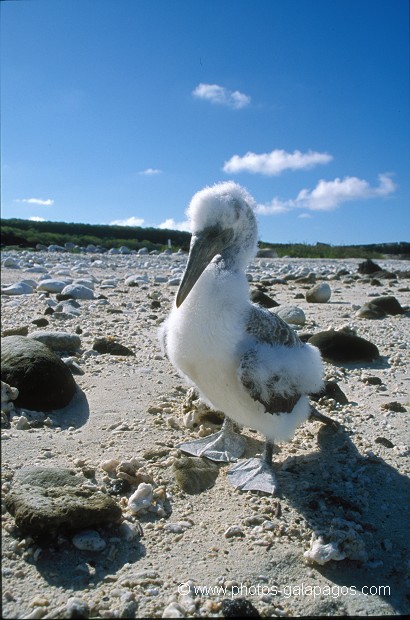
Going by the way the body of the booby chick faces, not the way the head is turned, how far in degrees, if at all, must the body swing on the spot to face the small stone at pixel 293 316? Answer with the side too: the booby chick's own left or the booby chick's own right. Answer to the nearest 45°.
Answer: approximately 135° to the booby chick's own right

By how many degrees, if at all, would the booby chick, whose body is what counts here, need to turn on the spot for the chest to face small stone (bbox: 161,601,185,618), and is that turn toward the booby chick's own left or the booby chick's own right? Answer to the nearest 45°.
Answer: approximately 45° to the booby chick's own left

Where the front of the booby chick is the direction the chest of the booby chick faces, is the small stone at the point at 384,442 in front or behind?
behind

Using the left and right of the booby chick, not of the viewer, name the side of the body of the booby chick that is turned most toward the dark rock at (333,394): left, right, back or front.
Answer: back

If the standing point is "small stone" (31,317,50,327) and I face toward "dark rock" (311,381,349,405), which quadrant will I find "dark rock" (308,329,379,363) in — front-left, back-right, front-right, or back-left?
front-left

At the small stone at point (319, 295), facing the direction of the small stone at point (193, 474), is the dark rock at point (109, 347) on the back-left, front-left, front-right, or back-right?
front-right

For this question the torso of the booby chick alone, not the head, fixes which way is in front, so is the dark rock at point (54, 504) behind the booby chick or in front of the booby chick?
in front

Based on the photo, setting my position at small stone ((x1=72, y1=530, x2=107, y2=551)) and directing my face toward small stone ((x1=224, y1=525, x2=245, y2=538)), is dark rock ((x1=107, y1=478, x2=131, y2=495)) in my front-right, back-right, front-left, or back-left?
front-left

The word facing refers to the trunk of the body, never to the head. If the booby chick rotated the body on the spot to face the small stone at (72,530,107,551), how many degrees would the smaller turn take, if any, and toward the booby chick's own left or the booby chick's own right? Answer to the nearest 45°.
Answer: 0° — it already faces it

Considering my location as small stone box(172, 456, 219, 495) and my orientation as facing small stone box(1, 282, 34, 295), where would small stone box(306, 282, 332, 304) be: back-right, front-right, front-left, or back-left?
front-right

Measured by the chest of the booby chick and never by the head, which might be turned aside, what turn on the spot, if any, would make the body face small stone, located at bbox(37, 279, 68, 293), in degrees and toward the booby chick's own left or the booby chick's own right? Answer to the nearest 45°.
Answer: approximately 90° to the booby chick's own right

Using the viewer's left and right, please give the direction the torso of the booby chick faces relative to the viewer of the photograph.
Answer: facing the viewer and to the left of the viewer

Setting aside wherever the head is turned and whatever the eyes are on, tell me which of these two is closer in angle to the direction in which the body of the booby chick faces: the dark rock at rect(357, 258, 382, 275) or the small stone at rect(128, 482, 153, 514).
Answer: the small stone

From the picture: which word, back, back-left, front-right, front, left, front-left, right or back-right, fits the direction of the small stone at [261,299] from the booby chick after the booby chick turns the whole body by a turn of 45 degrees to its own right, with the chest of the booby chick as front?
right
